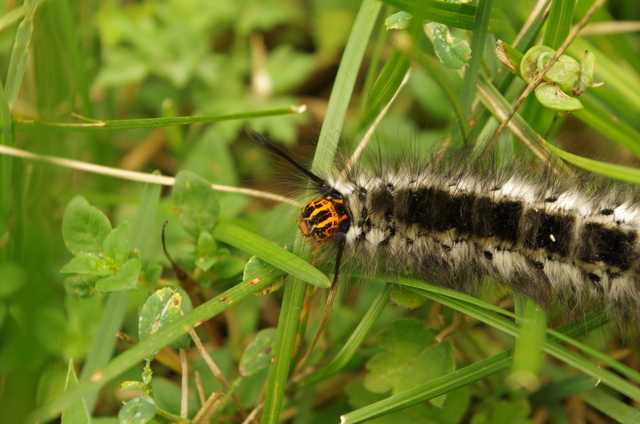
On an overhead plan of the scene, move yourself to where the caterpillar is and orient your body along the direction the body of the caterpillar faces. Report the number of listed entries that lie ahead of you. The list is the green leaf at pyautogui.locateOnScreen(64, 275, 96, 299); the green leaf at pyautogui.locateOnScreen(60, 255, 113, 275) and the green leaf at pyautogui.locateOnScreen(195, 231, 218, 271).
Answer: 3

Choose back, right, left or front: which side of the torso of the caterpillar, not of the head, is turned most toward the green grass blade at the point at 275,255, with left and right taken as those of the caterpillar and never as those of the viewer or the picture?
front

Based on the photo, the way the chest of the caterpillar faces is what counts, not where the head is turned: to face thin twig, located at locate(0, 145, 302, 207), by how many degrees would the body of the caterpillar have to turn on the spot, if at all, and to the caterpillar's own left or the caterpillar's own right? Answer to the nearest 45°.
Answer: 0° — it already faces it

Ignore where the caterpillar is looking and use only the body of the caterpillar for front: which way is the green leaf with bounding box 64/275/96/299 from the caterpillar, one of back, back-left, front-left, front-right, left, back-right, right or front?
front

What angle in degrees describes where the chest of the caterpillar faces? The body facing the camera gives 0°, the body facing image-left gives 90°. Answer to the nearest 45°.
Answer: approximately 90°

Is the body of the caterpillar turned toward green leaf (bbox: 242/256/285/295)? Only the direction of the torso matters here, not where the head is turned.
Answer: yes

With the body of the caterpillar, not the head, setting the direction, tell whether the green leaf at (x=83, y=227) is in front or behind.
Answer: in front

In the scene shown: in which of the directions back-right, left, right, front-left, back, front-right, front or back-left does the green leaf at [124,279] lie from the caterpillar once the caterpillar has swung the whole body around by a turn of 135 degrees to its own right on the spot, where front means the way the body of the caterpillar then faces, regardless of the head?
back-left

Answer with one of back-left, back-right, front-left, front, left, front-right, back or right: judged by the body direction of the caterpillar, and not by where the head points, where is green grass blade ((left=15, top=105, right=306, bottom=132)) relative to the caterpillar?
front

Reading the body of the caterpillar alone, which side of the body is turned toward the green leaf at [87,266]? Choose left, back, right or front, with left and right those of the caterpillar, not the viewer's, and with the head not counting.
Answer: front
